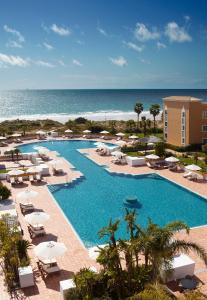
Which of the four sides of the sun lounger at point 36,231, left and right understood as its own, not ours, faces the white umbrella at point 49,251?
right

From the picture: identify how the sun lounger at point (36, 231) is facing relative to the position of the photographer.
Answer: facing to the right of the viewer

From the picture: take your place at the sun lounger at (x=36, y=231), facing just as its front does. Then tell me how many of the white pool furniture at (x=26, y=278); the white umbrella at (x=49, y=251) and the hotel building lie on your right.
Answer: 2

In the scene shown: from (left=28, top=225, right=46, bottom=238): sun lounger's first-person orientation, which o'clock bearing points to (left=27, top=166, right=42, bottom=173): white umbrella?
The white umbrella is roughly at 9 o'clock from the sun lounger.

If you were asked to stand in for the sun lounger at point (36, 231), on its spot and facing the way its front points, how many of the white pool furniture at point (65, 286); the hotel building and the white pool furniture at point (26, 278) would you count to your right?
2

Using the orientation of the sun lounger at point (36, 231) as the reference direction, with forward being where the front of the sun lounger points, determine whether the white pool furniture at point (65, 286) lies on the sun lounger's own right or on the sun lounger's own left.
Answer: on the sun lounger's own right

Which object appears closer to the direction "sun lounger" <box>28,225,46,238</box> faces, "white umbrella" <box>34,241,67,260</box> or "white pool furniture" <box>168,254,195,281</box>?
the white pool furniture

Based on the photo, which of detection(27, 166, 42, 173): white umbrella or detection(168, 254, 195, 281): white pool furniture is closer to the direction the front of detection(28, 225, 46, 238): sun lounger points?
the white pool furniture

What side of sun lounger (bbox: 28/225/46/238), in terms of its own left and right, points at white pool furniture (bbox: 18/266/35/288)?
right

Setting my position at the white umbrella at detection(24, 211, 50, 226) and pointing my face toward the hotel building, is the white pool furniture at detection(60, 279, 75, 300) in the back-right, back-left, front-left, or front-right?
back-right

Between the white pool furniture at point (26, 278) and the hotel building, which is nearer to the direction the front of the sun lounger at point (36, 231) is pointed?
the hotel building

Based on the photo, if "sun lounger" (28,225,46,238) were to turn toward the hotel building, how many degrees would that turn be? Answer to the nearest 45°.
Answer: approximately 45° to its left
